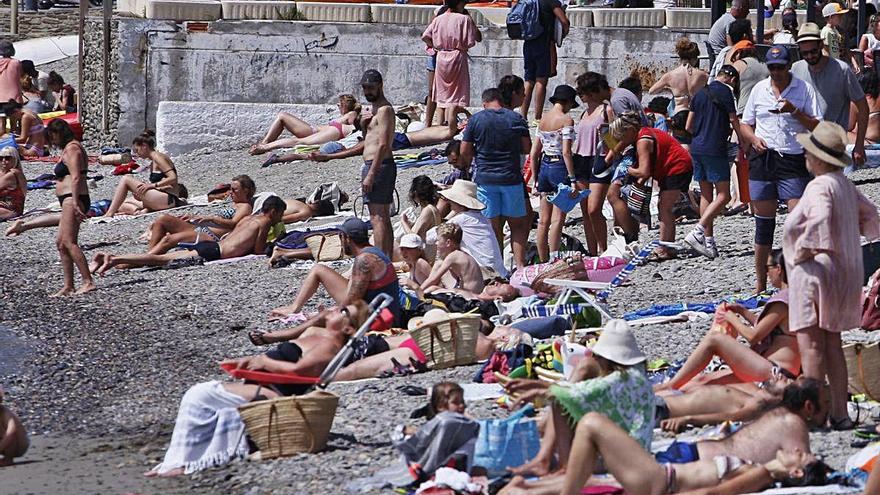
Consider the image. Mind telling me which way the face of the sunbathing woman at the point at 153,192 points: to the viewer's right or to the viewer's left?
to the viewer's left

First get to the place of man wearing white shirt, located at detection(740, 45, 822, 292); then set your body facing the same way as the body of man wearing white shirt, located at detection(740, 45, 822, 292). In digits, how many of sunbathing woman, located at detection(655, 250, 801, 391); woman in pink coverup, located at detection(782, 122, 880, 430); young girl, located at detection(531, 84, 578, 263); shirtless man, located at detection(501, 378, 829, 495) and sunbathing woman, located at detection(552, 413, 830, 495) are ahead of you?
4

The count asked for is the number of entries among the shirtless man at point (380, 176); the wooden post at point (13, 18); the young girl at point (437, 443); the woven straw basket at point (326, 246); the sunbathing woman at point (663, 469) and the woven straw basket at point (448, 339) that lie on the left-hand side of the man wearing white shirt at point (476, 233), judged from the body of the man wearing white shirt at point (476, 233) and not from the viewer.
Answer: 3

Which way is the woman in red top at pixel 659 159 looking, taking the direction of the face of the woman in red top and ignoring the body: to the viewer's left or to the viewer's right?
to the viewer's left

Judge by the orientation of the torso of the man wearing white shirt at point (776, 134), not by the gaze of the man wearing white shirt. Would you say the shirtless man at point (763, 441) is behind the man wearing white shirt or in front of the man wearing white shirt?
in front

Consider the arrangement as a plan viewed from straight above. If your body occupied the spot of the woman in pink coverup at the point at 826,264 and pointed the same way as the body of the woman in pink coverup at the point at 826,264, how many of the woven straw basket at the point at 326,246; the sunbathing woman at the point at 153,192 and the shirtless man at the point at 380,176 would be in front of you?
3

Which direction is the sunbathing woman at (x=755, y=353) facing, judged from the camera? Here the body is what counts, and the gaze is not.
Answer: to the viewer's left

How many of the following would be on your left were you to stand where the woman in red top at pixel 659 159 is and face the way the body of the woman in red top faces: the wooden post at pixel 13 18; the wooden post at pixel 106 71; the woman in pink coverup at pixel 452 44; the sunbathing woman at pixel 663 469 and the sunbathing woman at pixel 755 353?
2
